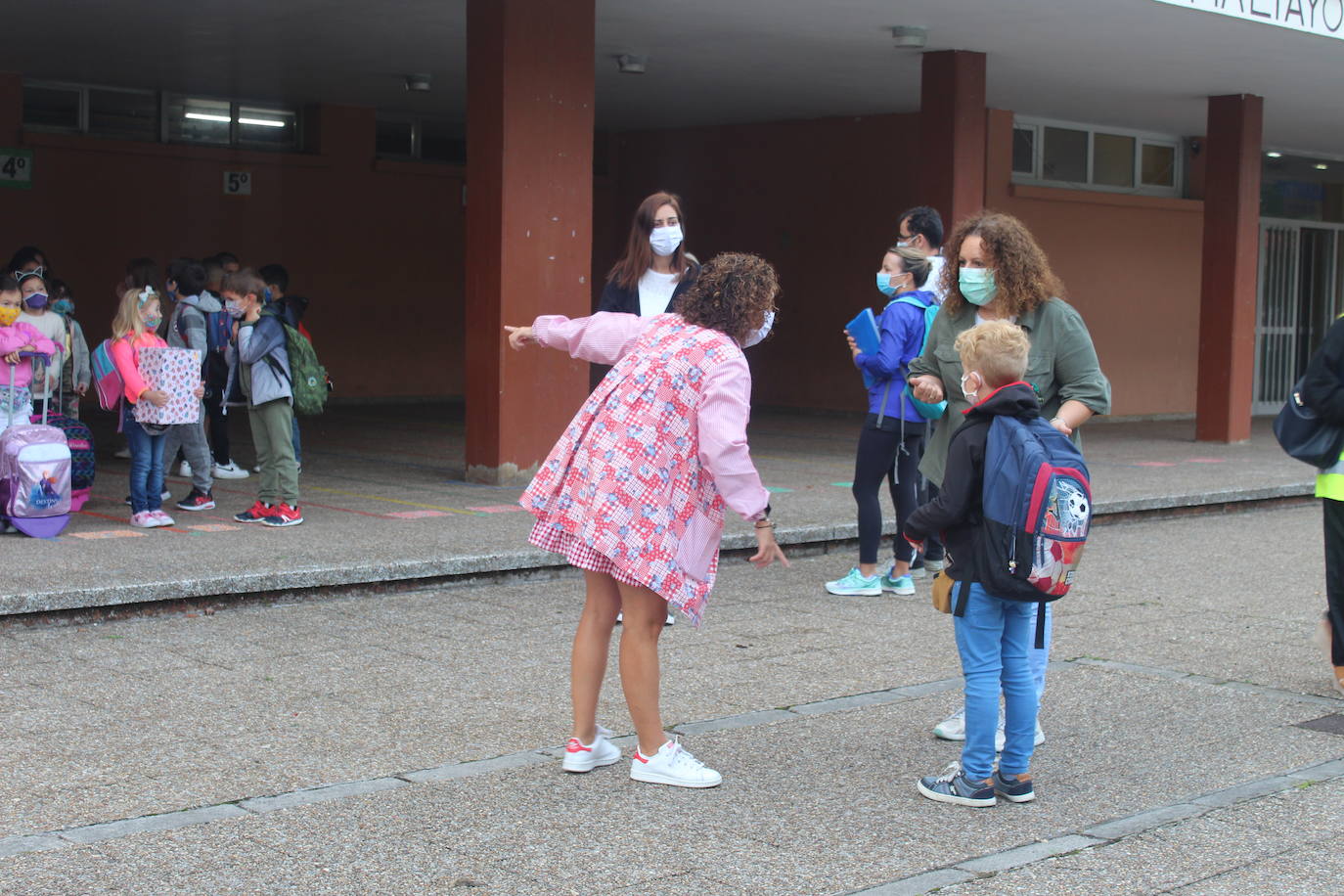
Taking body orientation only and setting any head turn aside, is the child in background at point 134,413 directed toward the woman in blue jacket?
yes

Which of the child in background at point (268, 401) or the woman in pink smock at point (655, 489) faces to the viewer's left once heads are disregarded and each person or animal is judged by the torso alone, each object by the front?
the child in background

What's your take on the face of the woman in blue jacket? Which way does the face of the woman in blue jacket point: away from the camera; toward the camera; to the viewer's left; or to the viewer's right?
to the viewer's left

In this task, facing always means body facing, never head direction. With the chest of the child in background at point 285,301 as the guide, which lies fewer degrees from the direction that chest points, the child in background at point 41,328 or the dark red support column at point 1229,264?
the child in background

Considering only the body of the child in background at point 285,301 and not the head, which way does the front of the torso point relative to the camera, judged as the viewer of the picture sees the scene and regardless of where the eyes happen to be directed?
to the viewer's left

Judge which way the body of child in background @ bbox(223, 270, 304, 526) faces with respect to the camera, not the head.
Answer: to the viewer's left

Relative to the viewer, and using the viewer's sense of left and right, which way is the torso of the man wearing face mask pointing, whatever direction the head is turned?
facing to the left of the viewer

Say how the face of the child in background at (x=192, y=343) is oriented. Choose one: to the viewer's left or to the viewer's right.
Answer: to the viewer's left
